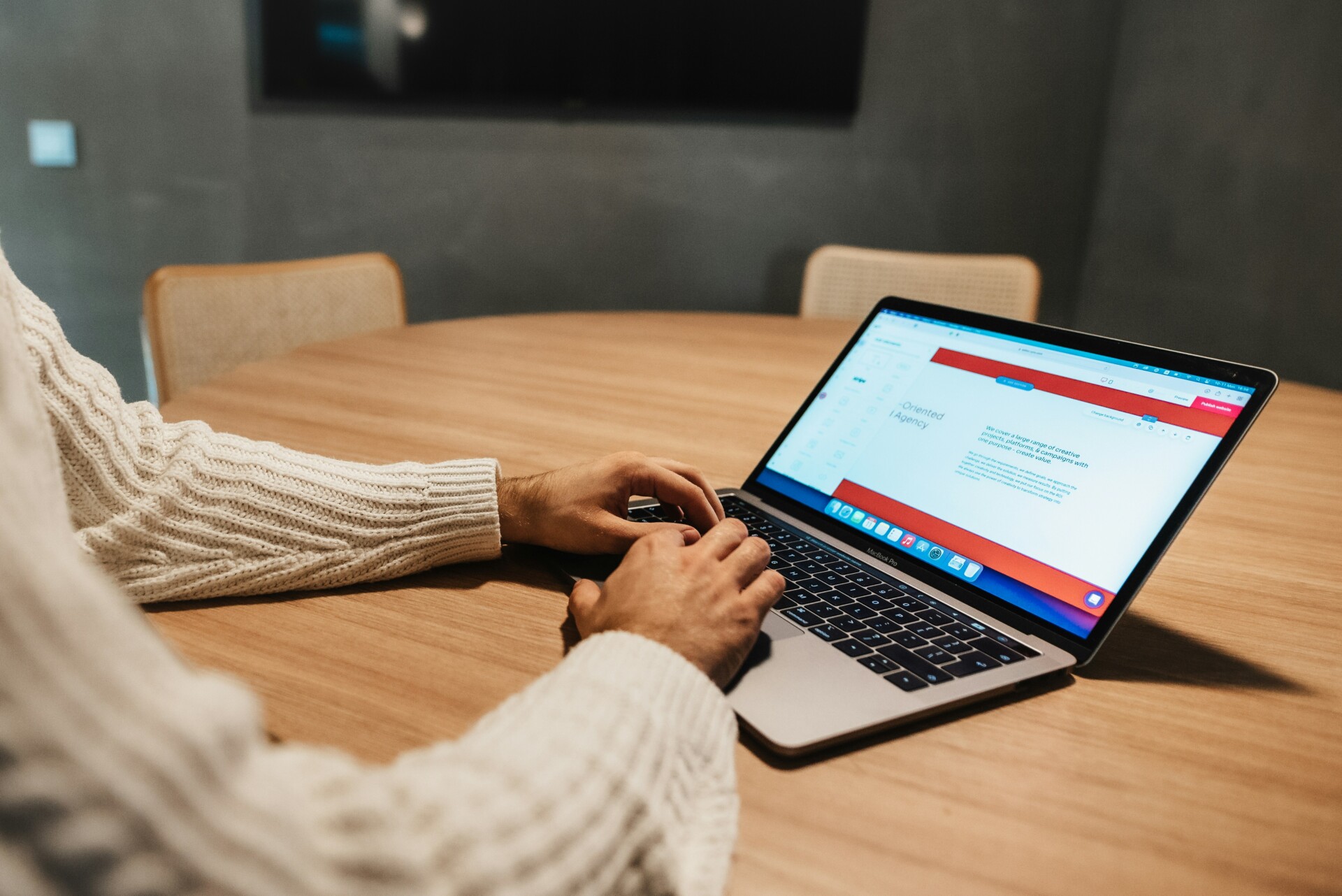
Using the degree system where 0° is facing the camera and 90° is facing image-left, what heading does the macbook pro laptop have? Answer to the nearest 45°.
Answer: approximately 45°

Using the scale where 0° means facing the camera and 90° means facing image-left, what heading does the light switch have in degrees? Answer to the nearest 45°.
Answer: approximately 0°

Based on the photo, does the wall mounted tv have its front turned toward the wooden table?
yes

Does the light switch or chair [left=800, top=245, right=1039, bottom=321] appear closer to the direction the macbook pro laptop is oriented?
the light switch

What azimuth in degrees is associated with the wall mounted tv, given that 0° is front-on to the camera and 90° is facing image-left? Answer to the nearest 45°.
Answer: approximately 0°

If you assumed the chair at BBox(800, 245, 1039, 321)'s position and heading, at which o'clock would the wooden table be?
The wooden table is roughly at 12 o'clock from the chair.

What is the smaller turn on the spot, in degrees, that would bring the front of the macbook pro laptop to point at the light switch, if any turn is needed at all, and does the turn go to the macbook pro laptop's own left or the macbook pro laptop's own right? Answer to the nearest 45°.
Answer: approximately 90° to the macbook pro laptop's own right

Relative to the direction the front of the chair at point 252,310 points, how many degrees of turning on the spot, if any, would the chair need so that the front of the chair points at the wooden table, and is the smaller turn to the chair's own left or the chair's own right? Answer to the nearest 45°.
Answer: approximately 45° to the chair's own right
